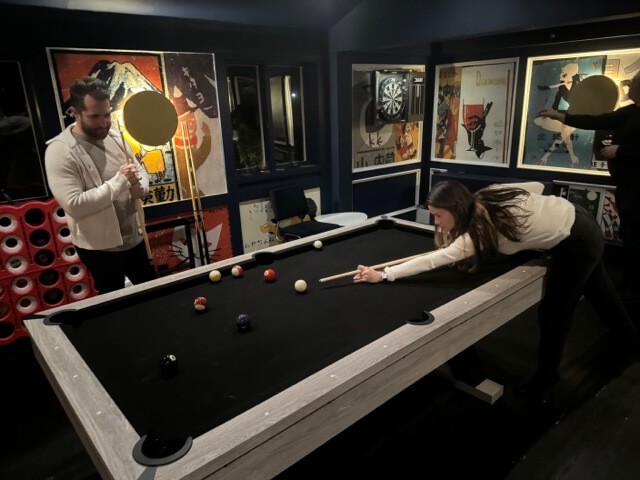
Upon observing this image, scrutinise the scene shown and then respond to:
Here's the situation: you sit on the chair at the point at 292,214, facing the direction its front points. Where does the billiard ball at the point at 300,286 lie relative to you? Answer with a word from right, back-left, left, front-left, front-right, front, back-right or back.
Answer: front-right

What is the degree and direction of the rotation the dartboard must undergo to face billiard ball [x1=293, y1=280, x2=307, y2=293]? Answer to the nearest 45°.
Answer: approximately 45° to its right

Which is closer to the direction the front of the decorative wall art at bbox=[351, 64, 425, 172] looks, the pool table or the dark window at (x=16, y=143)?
the pool table

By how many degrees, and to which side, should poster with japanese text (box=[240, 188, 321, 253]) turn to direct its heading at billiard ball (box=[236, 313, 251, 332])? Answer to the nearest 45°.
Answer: approximately 45° to its right

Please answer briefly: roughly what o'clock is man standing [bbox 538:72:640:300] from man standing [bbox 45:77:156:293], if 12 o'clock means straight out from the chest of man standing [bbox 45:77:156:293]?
man standing [bbox 538:72:640:300] is roughly at 11 o'clock from man standing [bbox 45:77:156:293].

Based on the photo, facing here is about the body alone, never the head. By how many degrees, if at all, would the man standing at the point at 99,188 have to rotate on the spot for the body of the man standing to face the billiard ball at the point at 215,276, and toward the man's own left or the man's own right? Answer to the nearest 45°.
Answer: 0° — they already face it

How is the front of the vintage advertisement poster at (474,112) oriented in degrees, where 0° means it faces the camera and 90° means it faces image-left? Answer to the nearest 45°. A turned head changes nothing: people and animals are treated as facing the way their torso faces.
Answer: approximately 45°

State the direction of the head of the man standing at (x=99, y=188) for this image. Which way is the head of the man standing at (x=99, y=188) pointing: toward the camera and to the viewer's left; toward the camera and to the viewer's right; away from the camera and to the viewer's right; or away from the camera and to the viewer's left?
toward the camera and to the viewer's right

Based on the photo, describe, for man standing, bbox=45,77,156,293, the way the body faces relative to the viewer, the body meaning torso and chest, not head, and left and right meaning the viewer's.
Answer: facing the viewer and to the right of the viewer

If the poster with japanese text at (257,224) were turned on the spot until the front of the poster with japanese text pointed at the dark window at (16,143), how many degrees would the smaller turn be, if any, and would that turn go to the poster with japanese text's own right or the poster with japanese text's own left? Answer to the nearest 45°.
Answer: approximately 90° to the poster with japanese text's own right

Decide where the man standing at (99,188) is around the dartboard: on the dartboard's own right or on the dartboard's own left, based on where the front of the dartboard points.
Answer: on the dartboard's own right
